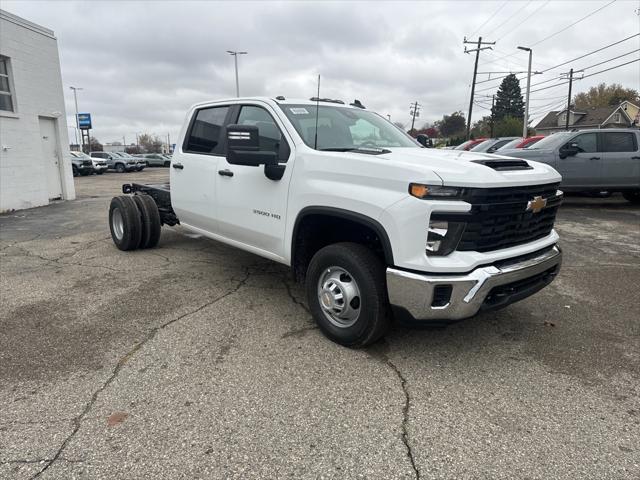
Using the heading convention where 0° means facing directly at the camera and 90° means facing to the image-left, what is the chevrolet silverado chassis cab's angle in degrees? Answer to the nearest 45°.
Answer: approximately 315°

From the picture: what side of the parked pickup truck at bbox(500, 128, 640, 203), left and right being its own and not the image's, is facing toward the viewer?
left

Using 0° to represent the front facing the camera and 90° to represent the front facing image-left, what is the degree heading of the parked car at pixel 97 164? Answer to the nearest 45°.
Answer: approximately 315°

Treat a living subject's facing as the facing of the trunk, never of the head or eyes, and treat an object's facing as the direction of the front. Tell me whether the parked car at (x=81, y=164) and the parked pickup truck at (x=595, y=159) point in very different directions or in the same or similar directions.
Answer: very different directions

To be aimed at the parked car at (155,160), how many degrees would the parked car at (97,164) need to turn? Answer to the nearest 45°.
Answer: approximately 90° to its left

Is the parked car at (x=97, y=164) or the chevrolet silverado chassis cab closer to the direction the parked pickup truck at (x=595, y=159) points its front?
the parked car

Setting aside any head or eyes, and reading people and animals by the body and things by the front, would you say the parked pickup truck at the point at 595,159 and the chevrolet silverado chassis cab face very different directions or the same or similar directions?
very different directions
